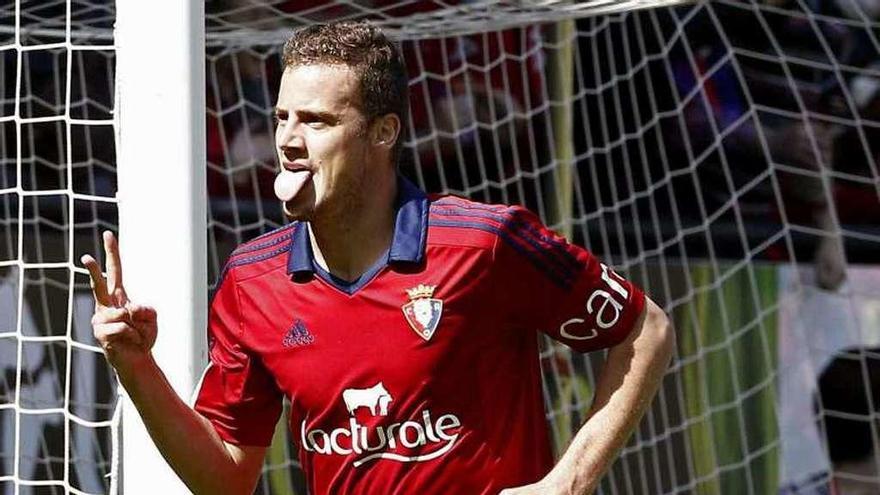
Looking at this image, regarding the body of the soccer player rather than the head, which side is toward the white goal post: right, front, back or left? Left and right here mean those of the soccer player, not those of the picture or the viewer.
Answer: right

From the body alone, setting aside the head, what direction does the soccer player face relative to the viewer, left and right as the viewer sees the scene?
facing the viewer and to the left of the viewer

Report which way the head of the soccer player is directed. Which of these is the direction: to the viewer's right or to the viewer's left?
to the viewer's left
